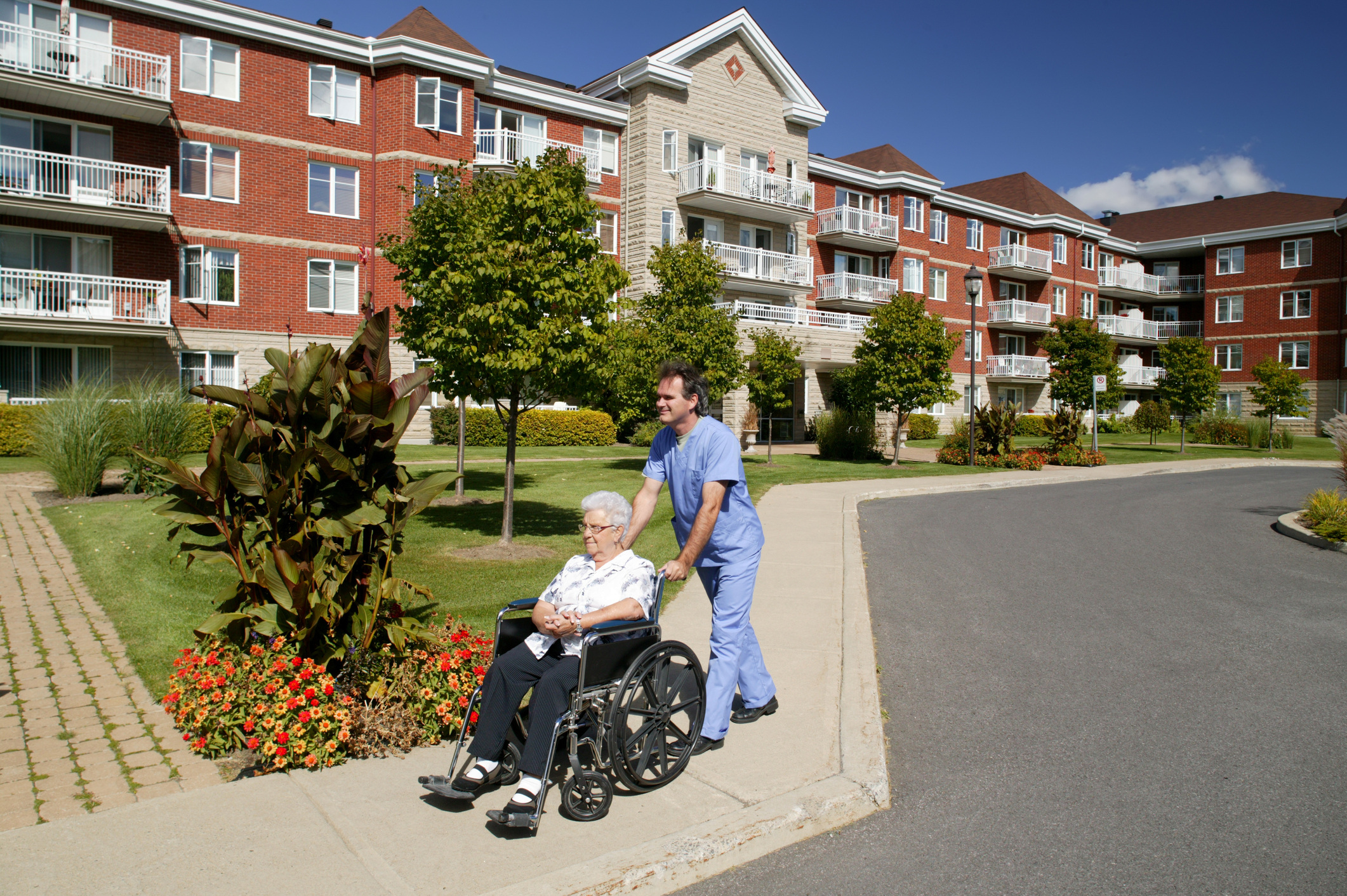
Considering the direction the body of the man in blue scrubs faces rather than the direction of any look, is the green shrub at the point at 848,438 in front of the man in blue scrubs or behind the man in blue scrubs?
behind

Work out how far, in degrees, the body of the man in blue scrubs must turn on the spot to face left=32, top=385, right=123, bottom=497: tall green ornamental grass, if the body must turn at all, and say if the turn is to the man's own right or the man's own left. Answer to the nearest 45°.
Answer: approximately 90° to the man's own right

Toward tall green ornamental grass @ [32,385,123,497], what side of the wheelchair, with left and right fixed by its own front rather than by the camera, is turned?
right

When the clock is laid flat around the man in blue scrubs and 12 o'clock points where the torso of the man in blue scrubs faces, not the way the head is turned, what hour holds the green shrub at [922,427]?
The green shrub is roughly at 5 o'clock from the man in blue scrubs.

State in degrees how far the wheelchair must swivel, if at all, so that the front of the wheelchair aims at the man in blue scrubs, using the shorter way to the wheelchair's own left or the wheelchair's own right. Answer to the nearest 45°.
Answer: approximately 180°

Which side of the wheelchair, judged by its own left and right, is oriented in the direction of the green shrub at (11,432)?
right

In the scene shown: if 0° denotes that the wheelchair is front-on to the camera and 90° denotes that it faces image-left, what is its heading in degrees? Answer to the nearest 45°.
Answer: approximately 45°

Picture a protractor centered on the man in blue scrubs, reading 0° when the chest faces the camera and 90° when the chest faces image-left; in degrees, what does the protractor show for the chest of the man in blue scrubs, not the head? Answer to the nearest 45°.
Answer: approximately 45°

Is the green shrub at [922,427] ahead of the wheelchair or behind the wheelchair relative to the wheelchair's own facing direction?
behind
